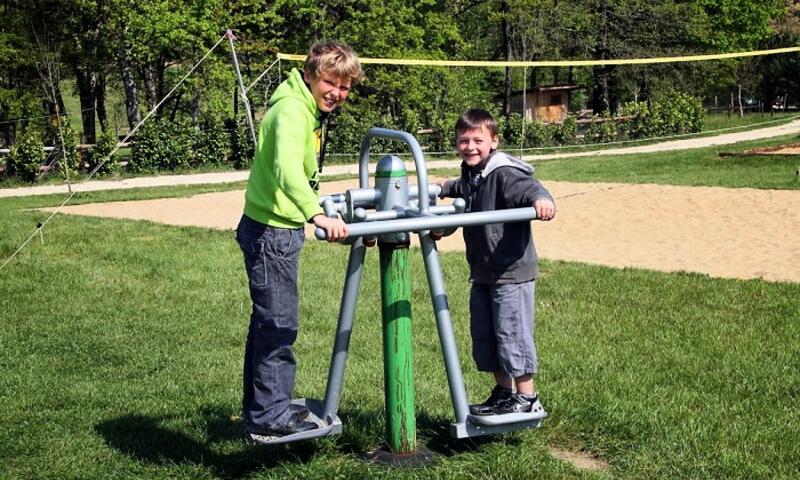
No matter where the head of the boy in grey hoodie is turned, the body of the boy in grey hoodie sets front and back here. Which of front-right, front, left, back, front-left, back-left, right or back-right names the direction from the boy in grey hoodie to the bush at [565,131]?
back-right

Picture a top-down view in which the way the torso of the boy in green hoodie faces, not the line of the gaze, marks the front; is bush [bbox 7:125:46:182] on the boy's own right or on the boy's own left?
on the boy's own left

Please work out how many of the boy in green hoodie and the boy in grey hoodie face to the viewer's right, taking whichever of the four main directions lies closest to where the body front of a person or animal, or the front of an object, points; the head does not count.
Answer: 1

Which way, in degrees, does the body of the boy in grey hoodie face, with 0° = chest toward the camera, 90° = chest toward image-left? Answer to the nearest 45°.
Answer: approximately 45°

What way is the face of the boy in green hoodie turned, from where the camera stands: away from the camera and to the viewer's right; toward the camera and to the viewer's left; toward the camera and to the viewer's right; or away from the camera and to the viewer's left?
toward the camera and to the viewer's right

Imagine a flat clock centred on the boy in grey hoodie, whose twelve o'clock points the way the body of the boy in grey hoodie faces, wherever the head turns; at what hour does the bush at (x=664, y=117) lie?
The bush is roughly at 5 o'clock from the boy in grey hoodie.

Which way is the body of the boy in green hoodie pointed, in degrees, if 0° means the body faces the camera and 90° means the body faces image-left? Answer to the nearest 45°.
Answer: approximately 270°

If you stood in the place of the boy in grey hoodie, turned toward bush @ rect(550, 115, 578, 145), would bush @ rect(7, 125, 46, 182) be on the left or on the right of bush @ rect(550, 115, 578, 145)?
left

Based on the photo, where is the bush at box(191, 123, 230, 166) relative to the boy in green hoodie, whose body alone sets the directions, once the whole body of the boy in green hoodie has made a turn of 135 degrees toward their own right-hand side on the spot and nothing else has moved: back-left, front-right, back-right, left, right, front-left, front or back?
back-right

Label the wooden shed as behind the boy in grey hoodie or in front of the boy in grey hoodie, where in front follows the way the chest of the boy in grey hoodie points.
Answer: behind
